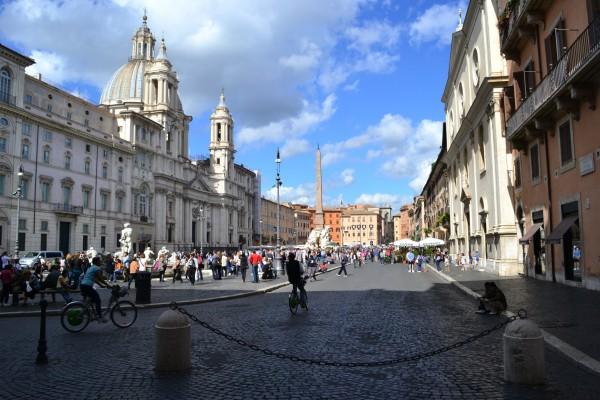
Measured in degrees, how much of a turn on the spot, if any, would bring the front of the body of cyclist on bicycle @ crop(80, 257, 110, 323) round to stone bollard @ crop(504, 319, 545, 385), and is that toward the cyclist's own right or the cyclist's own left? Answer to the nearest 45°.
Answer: approximately 45° to the cyclist's own right

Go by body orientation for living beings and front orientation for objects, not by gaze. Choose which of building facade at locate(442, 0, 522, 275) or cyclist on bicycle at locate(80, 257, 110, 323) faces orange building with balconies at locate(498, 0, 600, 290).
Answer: the cyclist on bicycle

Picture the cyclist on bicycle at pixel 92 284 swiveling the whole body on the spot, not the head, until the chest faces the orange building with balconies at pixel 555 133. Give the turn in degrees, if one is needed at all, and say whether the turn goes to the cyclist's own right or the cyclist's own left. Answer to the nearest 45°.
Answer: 0° — they already face it

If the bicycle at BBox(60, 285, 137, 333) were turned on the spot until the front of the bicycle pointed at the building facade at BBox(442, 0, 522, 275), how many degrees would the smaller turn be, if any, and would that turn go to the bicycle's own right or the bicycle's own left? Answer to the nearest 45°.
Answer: approximately 45° to the bicycle's own left

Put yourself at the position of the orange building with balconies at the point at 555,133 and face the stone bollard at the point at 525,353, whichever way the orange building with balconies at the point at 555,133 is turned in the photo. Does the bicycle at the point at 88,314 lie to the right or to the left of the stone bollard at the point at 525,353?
right

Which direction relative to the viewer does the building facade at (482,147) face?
to the viewer's left

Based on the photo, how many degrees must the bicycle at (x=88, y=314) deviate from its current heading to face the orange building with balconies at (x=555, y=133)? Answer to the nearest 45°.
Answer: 0° — it already faces it

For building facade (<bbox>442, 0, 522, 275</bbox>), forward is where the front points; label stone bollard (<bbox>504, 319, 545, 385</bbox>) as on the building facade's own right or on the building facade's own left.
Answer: on the building facade's own left

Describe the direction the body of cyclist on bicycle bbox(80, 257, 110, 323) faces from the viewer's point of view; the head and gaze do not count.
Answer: to the viewer's right

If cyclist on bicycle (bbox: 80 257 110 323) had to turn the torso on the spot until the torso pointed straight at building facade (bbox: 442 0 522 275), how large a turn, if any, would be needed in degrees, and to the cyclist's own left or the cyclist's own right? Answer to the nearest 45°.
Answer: approximately 45° to the cyclist's own left

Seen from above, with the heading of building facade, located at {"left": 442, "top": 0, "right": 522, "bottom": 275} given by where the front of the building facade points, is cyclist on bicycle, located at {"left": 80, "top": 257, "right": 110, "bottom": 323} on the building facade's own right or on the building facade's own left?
on the building facade's own left

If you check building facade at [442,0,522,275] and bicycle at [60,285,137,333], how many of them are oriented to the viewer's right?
1

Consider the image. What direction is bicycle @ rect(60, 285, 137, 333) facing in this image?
to the viewer's right

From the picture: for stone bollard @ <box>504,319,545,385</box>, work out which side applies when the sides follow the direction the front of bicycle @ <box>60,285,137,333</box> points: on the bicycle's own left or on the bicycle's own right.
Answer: on the bicycle's own right
